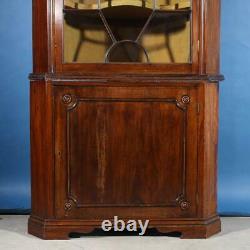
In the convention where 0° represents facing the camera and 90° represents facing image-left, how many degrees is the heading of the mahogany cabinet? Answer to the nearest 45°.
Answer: approximately 0°
